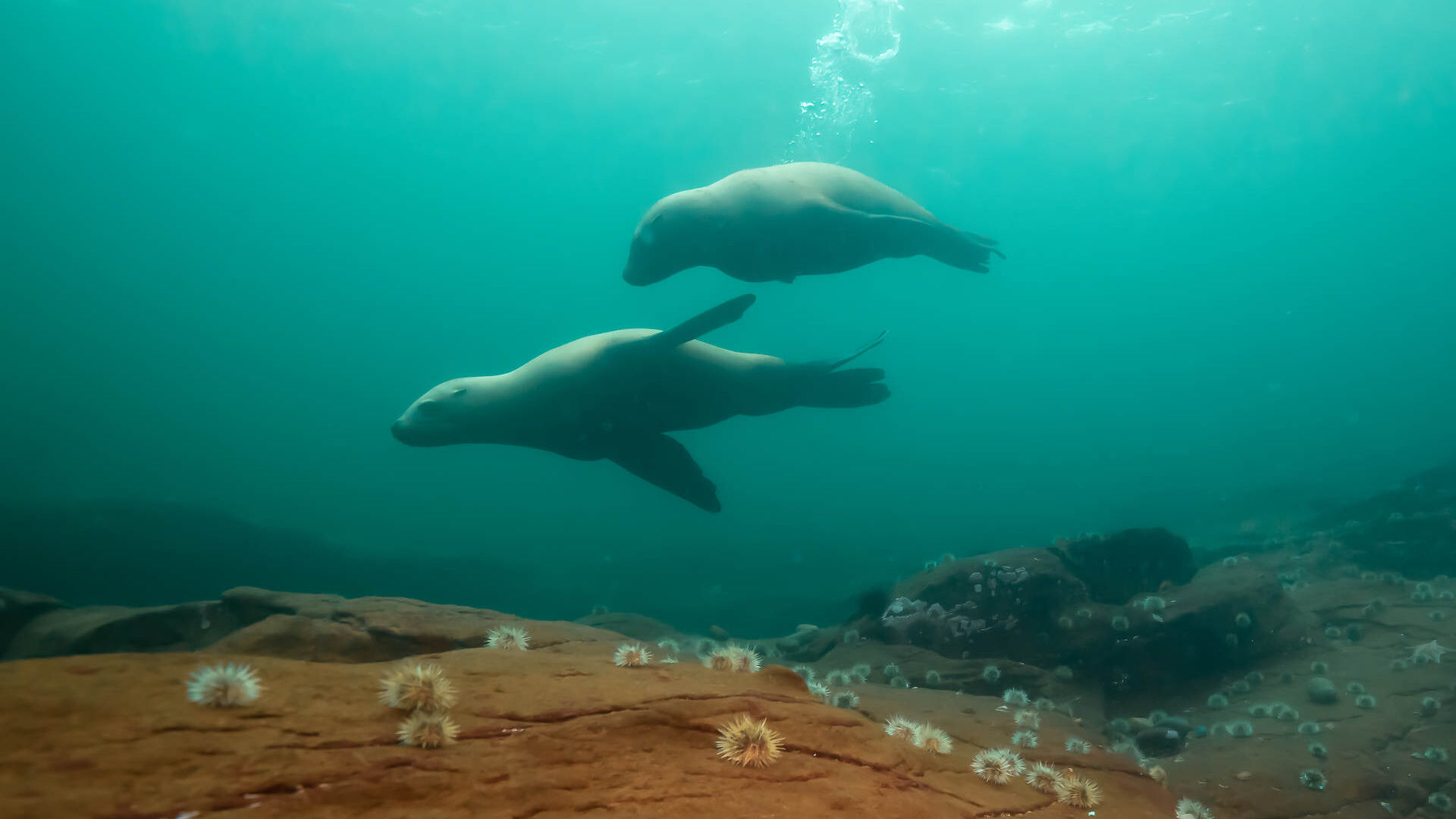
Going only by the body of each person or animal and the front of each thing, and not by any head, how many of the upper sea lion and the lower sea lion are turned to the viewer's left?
2

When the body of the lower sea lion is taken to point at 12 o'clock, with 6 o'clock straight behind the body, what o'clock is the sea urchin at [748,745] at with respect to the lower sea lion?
The sea urchin is roughly at 9 o'clock from the lower sea lion.

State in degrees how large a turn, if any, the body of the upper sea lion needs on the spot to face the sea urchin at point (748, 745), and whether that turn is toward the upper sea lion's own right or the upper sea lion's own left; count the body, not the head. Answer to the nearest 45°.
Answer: approximately 90° to the upper sea lion's own left

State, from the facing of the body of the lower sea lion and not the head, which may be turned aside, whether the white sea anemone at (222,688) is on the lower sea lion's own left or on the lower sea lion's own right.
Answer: on the lower sea lion's own left

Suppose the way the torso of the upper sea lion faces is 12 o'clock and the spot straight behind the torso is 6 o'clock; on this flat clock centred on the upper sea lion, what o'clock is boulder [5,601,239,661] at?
The boulder is roughly at 11 o'clock from the upper sea lion.

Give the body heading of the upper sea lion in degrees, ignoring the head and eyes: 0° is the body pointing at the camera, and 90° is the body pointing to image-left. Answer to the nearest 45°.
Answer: approximately 90°

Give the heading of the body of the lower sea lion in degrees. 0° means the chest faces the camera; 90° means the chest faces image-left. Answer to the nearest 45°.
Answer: approximately 90°
